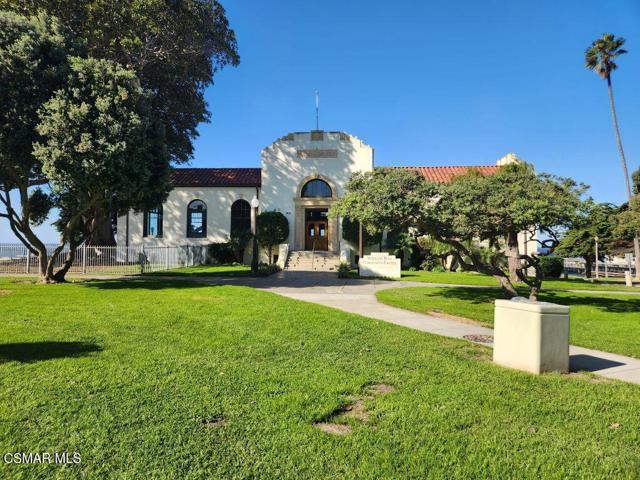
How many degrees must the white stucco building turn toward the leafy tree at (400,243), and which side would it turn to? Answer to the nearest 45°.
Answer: approximately 90° to its left

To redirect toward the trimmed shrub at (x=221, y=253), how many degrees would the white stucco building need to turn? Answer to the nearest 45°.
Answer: approximately 90° to its right

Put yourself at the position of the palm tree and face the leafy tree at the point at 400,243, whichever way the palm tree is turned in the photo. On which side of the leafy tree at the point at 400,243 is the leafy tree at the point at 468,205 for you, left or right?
left

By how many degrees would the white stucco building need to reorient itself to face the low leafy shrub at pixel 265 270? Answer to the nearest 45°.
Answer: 0° — it already faces it

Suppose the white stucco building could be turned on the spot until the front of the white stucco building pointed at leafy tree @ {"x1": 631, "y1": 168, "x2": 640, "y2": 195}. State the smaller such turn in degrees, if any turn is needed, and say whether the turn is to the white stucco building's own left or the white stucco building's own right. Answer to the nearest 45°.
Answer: approximately 90° to the white stucco building's own left

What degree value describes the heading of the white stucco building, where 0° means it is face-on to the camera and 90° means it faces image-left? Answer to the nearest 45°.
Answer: approximately 0°

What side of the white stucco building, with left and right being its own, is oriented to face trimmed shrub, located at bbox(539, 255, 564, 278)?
left

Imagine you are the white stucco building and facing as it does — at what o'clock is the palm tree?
The palm tree is roughly at 9 o'clock from the white stucco building.

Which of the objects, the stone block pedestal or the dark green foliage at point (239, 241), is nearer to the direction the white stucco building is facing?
the stone block pedestal
